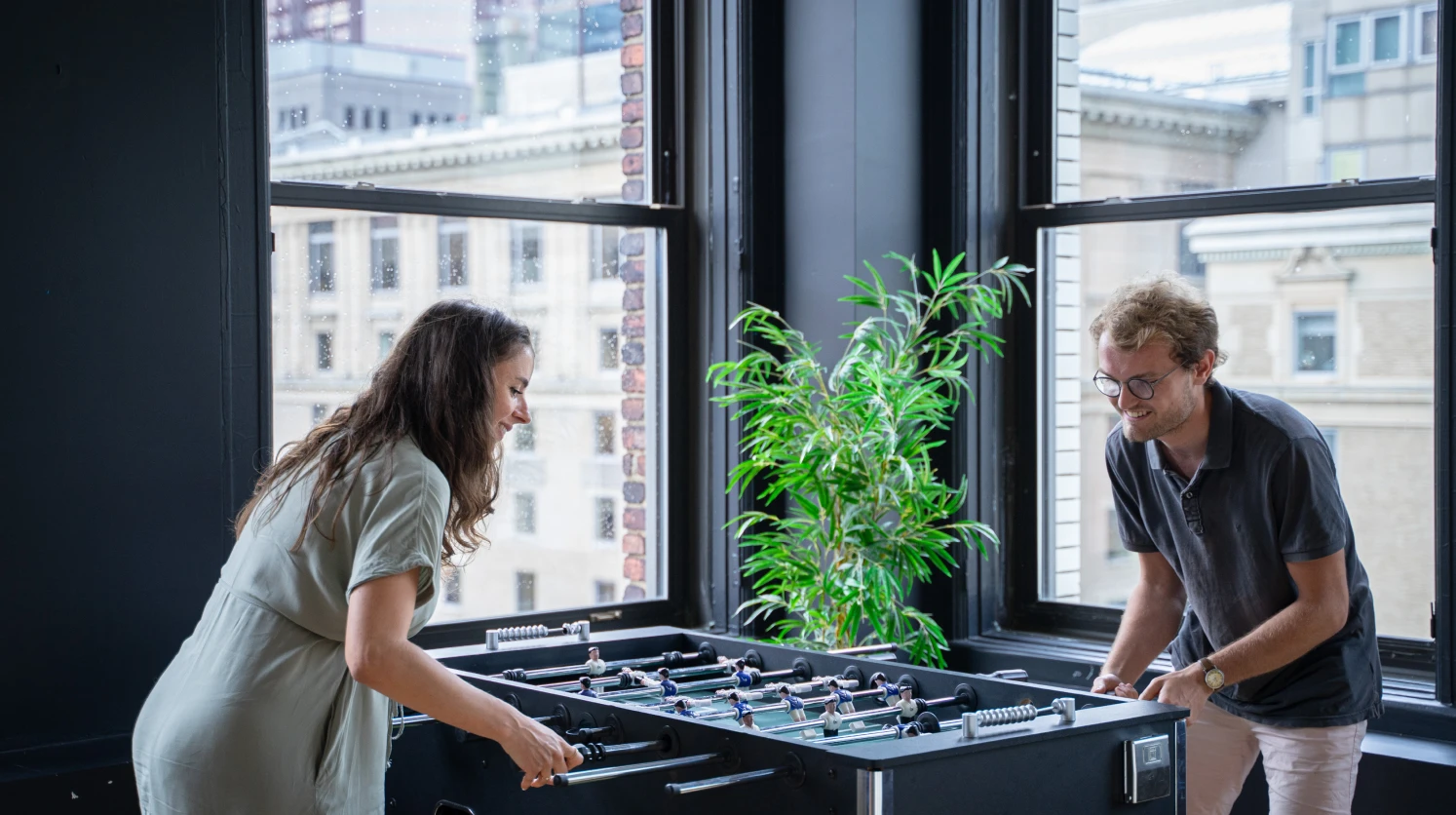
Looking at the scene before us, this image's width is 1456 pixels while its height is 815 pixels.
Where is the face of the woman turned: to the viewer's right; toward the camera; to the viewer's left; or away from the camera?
to the viewer's right

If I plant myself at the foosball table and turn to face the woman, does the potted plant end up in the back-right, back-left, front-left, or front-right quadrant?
back-right

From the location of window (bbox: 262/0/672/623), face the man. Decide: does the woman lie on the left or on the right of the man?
right

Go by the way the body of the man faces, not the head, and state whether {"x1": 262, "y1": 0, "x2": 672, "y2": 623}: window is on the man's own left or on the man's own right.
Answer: on the man's own right

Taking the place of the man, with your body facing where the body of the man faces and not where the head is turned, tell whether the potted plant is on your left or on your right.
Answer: on your right

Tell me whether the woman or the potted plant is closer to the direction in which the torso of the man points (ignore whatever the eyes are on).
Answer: the woman

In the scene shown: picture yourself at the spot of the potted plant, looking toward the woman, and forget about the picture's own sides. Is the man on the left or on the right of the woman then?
left

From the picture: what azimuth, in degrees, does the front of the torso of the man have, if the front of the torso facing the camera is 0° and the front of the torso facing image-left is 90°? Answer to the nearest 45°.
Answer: approximately 45°

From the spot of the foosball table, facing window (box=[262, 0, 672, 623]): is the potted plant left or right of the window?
right

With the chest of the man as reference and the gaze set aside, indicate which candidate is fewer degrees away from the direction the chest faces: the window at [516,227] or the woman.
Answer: the woman
